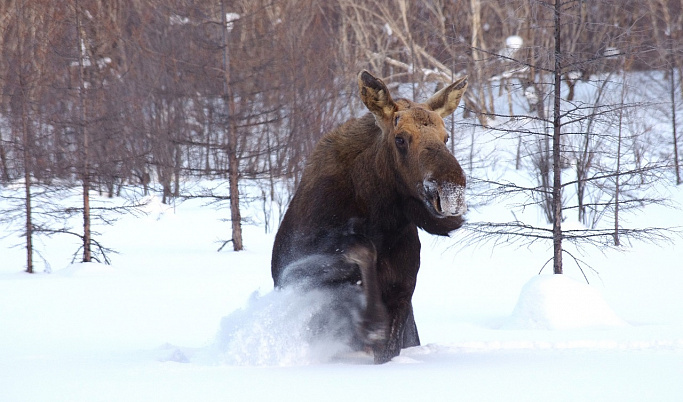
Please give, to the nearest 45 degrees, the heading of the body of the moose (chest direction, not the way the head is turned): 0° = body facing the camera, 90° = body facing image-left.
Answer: approximately 315°

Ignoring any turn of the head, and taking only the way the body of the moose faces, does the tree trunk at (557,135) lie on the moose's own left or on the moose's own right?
on the moose's own left

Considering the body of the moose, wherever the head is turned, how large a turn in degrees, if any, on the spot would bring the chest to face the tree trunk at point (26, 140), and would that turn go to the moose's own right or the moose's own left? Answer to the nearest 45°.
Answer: approximately 180°

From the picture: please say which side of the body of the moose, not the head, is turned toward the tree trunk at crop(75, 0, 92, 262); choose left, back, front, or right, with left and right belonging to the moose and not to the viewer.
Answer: back

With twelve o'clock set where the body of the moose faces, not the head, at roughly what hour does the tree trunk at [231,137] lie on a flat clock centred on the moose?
The tree trunk is roughly at 7 o'clock from the moose.

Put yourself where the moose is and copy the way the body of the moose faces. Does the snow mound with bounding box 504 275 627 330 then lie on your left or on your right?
on your left
